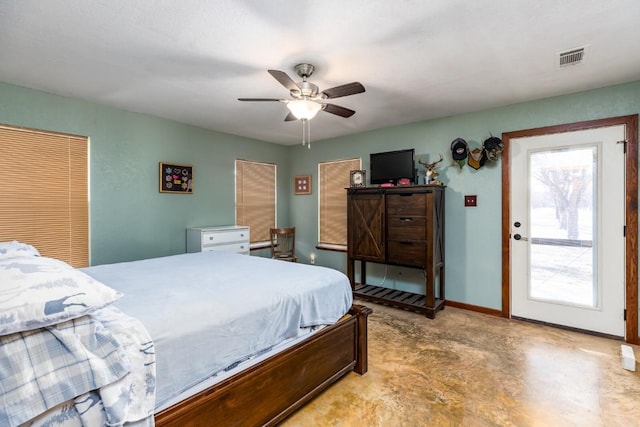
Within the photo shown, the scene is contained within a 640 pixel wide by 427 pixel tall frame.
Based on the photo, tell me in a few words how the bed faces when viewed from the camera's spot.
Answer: facing away from the viewer and to the right of the viewer

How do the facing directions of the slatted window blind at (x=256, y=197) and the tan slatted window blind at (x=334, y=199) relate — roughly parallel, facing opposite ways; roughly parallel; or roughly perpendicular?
roughly perpendicular

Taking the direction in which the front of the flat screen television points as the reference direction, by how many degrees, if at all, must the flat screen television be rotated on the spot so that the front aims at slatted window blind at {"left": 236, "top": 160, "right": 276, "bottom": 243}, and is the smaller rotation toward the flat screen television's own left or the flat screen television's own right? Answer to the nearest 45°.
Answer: approximately 45° to the flat screen television's own right

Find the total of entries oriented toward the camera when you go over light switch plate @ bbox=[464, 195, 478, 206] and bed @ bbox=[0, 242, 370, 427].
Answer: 1

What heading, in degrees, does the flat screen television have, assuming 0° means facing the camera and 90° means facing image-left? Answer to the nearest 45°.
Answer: approximately 45°

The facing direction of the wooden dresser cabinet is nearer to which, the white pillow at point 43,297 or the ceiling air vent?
the white pillow

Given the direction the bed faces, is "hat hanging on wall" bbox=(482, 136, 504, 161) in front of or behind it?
in front

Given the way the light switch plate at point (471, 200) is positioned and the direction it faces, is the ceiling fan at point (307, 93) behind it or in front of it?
in front
